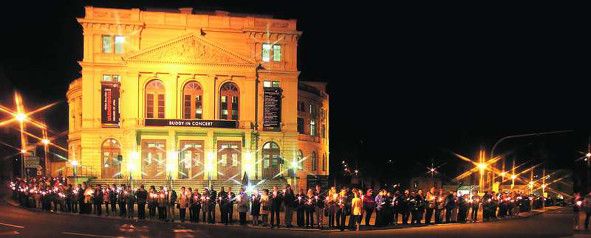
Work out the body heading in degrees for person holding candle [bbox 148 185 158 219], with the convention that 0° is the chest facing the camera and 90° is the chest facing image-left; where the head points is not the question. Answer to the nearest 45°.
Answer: approximately 0°

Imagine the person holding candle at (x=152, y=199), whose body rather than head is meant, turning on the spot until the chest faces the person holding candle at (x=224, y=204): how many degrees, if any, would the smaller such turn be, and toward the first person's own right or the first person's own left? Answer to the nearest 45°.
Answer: approximately 45° to the first person's own left

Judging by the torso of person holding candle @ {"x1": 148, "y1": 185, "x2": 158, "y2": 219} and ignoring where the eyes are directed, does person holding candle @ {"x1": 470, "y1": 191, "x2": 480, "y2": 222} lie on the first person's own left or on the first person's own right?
on the first person's own left

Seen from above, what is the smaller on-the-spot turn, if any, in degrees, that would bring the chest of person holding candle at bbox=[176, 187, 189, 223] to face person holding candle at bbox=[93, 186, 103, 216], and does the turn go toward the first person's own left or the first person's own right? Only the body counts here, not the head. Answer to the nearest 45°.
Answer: approximately 135° to the first person's own right

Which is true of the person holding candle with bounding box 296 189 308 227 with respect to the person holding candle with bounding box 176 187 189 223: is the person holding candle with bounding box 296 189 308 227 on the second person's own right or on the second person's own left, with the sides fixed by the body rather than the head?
on the second person's own left

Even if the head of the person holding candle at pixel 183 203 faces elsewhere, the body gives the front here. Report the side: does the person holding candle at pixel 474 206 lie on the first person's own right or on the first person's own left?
on the first person's own left

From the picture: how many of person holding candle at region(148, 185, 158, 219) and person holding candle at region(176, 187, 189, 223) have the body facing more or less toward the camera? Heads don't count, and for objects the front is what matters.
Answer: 2

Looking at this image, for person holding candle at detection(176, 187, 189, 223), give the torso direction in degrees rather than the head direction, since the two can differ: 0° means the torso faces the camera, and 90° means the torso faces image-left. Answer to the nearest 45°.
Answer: approximately 0°
